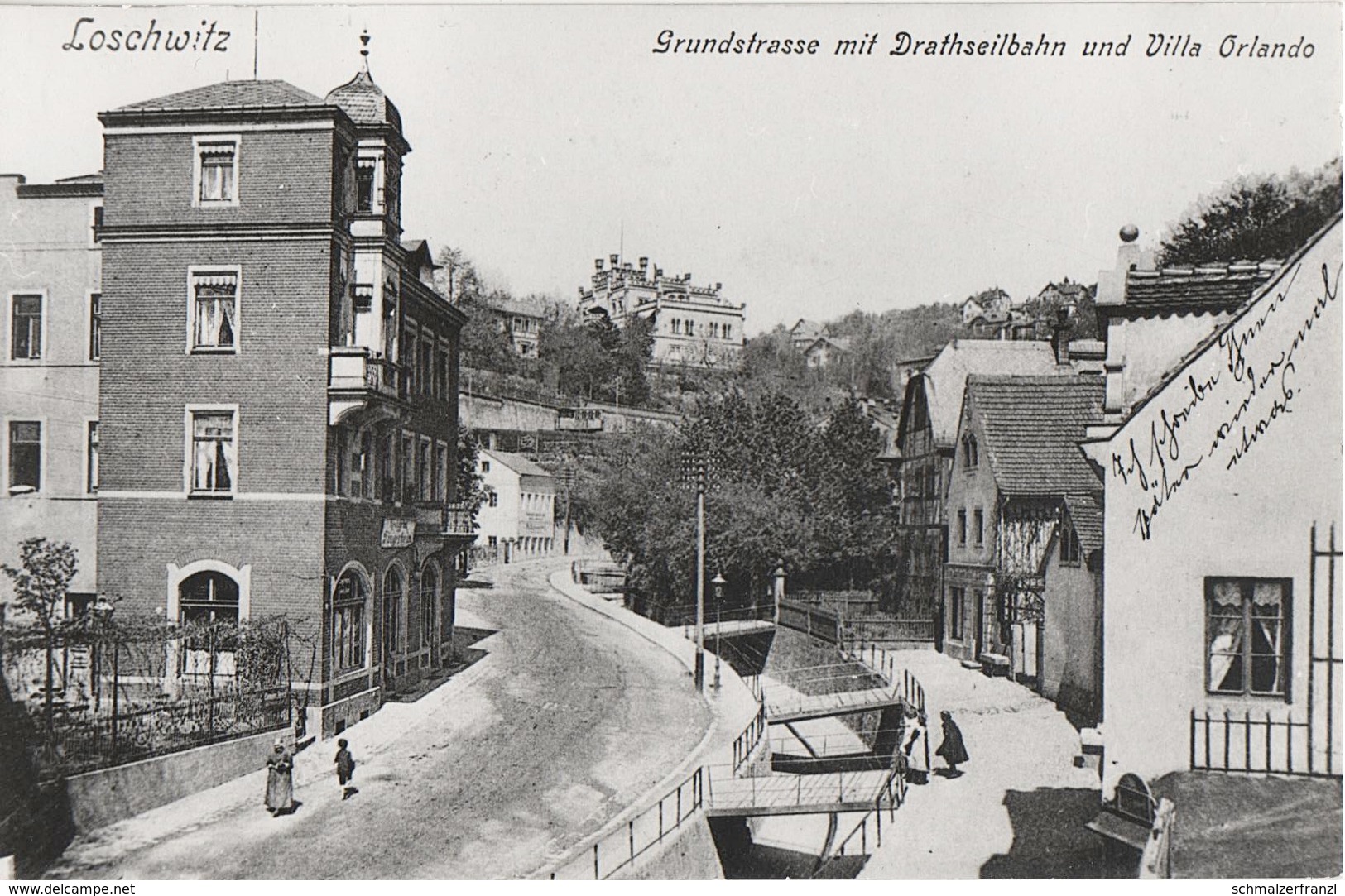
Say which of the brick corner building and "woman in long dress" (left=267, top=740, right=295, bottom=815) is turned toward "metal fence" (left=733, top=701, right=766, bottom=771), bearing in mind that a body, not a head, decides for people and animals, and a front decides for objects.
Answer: the brick corner building

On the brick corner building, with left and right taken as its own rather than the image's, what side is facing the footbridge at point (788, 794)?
front

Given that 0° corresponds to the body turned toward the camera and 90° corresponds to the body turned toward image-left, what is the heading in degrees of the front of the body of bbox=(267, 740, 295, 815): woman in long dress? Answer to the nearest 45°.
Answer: approximately 0°

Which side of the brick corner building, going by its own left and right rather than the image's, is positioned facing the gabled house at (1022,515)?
front

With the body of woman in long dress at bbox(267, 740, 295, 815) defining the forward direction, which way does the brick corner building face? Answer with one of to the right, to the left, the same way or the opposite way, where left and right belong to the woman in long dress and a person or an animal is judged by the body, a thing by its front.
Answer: to the left

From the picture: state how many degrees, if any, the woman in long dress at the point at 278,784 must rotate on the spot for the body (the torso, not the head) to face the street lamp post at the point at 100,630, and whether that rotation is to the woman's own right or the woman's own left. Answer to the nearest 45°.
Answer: approximately 135° to the woman's own right

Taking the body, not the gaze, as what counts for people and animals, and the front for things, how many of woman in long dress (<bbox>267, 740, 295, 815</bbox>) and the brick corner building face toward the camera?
1

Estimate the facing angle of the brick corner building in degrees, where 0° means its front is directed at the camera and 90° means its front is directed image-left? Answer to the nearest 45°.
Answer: approximately 270°

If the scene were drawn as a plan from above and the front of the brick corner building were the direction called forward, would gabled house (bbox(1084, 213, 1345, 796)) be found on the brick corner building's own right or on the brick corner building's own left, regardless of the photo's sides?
on the brick corner building's own right
